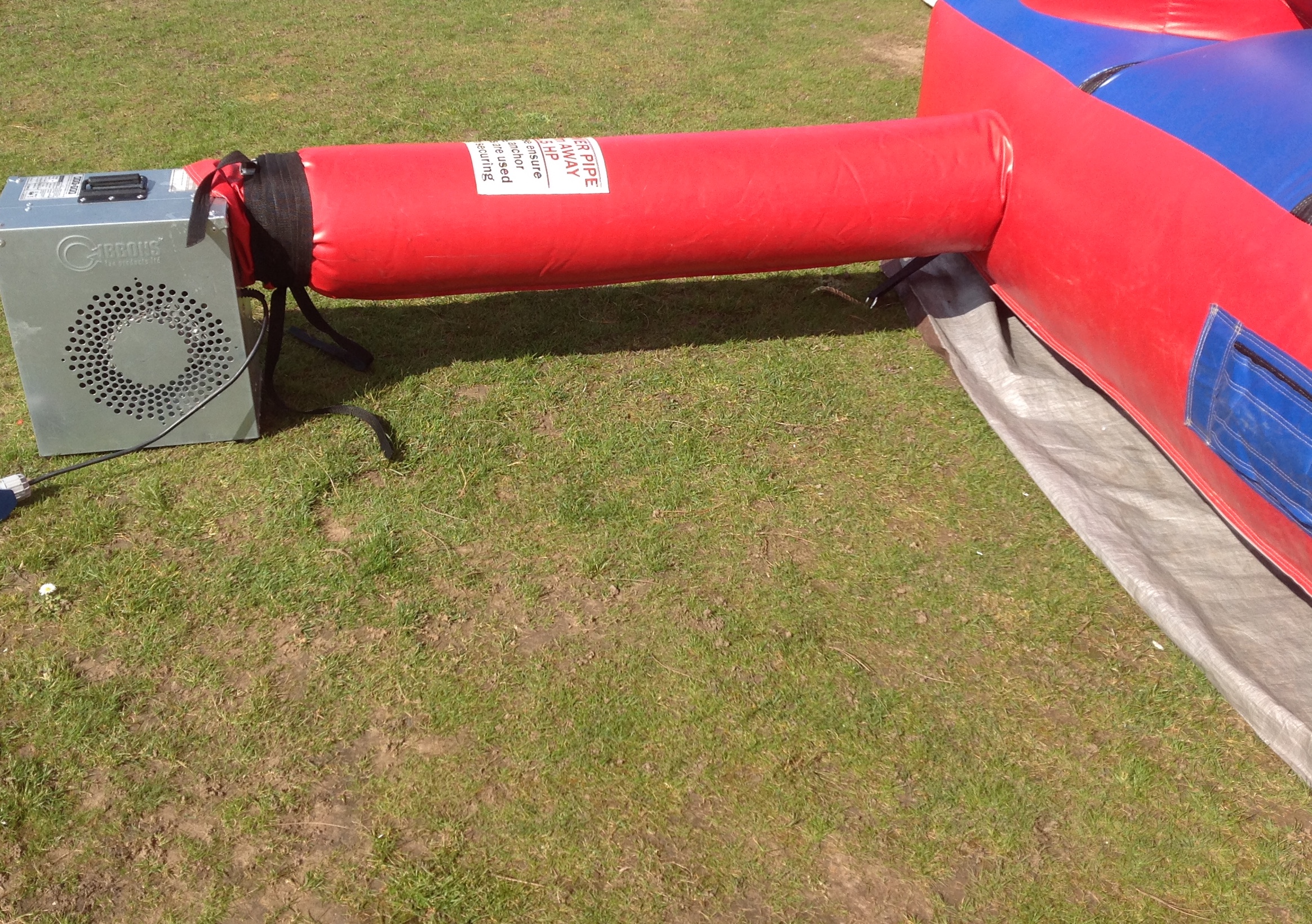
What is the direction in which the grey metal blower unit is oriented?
toward the camera

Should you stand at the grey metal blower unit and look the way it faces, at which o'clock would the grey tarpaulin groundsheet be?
The grey tarpaulin groundsheet is roughly at 10 o'clock from the grey metal blower unit.

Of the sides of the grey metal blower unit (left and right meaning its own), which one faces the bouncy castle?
left
